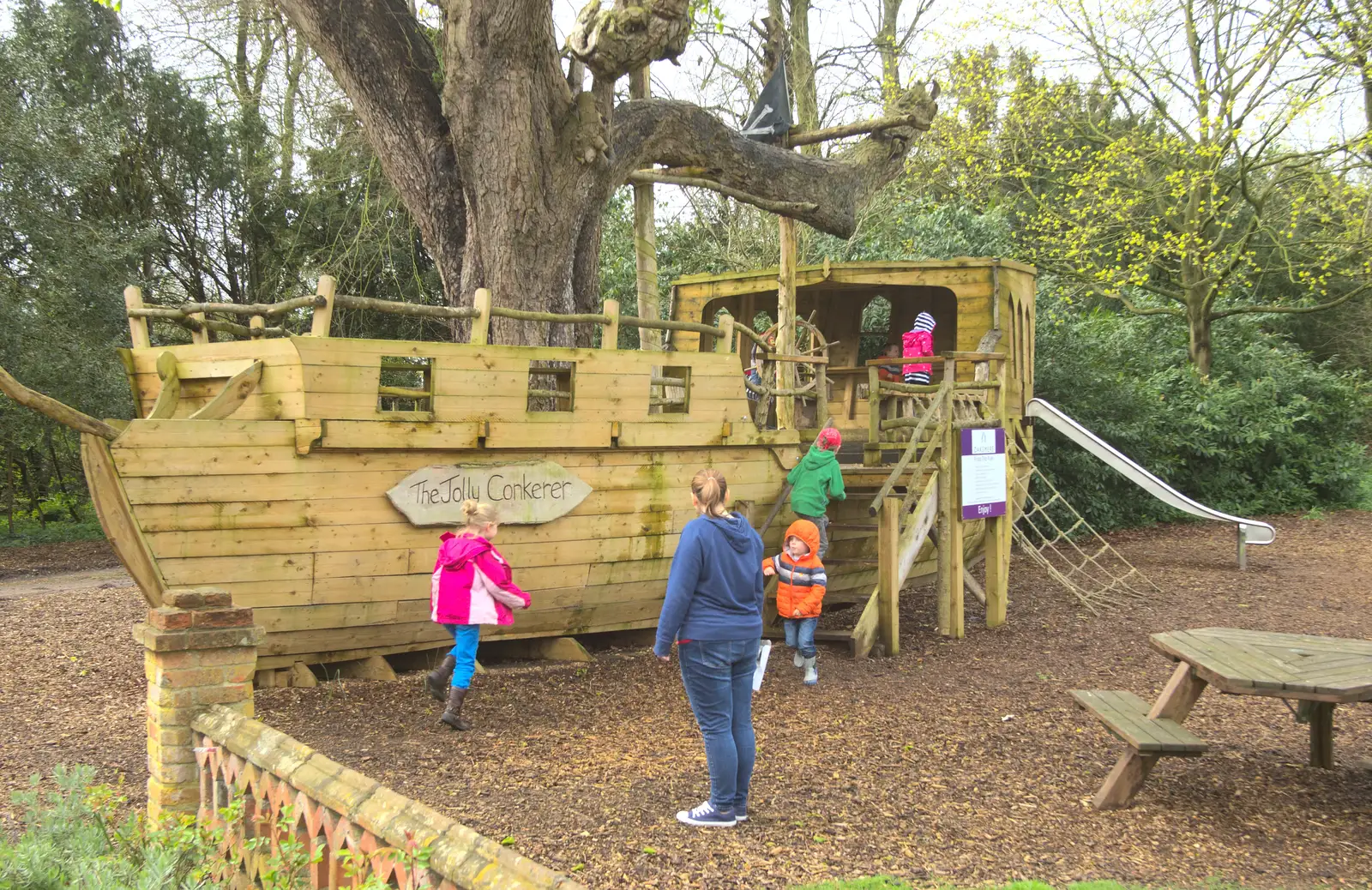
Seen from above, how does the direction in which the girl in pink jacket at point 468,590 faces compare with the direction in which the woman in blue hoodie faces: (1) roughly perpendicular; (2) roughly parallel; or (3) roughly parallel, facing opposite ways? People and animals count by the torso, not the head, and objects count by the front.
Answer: roughly perpendicular

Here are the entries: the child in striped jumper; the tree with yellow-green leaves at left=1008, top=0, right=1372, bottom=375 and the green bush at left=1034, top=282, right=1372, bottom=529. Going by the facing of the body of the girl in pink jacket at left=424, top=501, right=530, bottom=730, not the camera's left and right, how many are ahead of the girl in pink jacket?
3

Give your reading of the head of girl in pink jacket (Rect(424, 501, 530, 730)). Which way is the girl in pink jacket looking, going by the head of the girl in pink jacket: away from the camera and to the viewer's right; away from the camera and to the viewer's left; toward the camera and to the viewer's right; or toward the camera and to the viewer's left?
away from the camera and to the viewer's right

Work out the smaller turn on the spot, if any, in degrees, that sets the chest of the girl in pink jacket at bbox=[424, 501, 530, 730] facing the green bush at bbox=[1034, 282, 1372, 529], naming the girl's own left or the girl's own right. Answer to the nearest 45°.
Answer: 0° — they already face it

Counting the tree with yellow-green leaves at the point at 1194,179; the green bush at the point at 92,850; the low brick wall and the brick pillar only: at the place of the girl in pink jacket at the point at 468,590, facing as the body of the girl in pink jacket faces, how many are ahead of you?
1

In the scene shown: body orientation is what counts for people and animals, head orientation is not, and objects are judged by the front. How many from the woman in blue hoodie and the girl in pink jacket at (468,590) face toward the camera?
0

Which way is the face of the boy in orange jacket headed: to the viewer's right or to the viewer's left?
to the viewer's left

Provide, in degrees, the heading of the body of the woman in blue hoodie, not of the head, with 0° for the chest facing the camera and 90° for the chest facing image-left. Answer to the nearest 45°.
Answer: approximately 135°

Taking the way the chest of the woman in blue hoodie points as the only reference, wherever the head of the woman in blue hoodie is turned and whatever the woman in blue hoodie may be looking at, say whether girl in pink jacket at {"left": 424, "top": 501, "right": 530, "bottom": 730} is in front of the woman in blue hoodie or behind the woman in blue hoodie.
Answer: in front

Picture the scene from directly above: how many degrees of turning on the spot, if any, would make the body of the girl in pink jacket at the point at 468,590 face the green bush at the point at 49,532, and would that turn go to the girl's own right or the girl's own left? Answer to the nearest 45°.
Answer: approximately 90° to the girl's own left

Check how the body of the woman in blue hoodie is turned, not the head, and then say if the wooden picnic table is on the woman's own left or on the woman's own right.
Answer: on the woman's own right

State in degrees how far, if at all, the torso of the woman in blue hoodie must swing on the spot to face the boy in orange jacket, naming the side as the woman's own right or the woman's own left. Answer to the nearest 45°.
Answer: approximately 45° to the woman's own right

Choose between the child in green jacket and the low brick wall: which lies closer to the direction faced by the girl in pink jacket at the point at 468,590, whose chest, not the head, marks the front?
the child in green jacket

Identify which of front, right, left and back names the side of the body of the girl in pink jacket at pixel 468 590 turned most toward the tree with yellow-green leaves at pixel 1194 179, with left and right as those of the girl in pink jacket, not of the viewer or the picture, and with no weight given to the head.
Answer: front

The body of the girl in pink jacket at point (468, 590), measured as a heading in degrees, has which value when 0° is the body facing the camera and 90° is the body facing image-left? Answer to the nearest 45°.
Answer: approximately 225°
